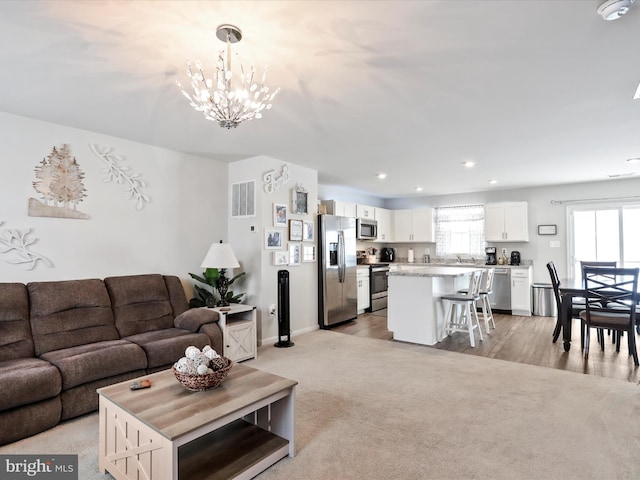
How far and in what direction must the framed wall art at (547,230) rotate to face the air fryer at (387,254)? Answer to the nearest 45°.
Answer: approximately 90° to its right

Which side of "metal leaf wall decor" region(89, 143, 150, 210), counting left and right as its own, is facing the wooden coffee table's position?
front

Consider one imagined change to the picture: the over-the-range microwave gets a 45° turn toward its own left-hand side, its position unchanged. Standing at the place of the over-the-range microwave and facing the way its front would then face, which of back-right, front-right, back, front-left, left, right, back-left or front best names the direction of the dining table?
front-right

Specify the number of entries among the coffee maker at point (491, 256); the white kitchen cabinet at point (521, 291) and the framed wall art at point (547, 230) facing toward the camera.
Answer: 3

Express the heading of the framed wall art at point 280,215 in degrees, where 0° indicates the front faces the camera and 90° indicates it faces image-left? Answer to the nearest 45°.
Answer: approximately 315°

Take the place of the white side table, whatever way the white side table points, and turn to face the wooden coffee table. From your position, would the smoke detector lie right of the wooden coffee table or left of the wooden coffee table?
left

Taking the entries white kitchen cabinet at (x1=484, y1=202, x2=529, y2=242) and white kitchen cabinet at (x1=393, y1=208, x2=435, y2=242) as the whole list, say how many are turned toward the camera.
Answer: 2

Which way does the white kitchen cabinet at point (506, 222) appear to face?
toward the camera

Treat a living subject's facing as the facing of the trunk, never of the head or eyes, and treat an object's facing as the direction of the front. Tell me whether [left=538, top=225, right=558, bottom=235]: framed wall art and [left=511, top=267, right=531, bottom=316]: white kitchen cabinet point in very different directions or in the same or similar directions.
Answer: same or similar directions

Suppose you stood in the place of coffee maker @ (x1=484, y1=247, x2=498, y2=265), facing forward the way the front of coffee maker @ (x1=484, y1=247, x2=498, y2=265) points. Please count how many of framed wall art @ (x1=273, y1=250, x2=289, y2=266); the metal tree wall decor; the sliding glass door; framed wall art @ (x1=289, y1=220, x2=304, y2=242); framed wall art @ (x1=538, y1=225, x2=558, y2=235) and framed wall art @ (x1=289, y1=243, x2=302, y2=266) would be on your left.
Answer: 2

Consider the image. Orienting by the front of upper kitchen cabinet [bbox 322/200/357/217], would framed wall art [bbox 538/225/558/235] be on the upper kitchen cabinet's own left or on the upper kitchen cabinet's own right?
on the upper kitchen cabinet's own left

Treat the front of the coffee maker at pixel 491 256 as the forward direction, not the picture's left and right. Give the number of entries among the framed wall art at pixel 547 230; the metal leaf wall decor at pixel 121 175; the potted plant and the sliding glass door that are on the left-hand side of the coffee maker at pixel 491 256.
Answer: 2

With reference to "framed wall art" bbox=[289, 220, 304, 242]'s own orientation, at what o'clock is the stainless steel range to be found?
The stainless steel range is roughly at 9 o'clock from the framed wall art.

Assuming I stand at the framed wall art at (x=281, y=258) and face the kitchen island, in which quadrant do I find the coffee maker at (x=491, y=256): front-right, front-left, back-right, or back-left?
front-left

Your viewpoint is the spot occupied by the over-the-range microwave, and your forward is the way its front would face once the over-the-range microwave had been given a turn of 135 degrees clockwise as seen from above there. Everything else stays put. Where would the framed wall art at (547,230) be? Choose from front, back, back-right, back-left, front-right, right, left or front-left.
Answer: back

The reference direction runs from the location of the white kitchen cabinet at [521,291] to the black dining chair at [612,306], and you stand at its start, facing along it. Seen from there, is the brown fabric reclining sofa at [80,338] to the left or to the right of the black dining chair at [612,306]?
right

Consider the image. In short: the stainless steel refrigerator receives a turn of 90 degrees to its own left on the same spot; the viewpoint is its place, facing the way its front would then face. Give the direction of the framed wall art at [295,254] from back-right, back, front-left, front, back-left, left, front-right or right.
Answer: back

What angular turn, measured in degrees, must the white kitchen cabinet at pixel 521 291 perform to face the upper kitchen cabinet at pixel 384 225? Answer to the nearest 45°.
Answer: approximately 90° to its right
